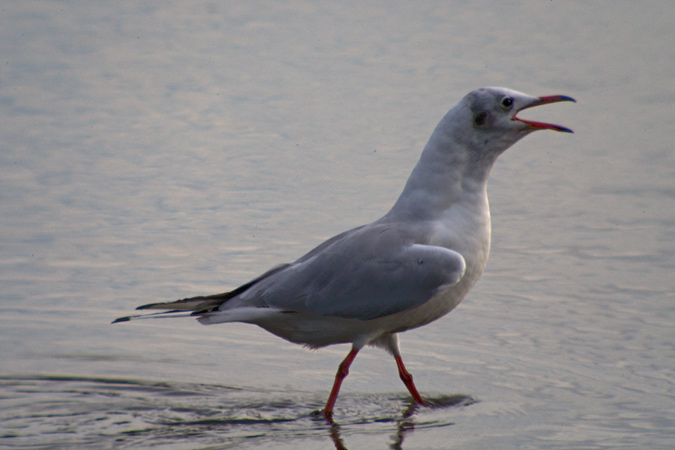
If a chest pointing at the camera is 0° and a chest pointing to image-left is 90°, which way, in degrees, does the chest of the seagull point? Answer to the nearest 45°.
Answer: approximately 270°
